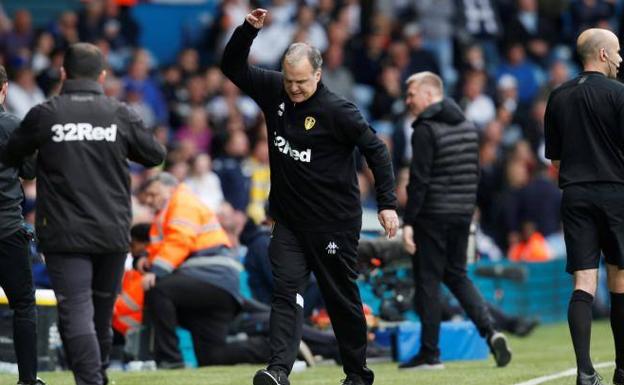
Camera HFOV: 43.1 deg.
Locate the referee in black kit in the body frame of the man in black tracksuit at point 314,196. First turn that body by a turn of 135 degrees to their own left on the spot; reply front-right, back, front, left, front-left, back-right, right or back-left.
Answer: front

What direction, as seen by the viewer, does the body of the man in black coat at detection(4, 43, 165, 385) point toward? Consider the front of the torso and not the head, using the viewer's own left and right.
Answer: facing away from the viewer

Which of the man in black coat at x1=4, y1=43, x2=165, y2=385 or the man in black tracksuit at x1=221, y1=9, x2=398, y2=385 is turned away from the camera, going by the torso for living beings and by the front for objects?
the man in black coat

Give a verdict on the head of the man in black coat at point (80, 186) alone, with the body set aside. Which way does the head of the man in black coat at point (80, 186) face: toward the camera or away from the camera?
away from the camera
